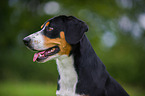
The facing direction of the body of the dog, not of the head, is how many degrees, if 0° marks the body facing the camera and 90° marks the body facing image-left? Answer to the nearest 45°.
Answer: approximately 90°
